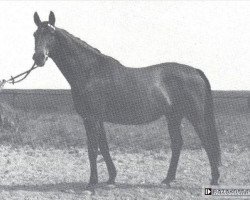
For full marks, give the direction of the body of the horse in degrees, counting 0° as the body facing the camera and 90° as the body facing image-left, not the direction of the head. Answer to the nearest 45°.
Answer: approximately 90°
